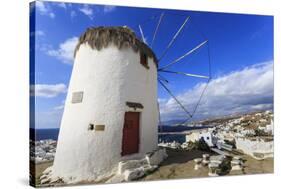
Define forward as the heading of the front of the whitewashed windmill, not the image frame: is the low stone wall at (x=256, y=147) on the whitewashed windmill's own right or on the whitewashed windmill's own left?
on the whitewashed windmill's own left

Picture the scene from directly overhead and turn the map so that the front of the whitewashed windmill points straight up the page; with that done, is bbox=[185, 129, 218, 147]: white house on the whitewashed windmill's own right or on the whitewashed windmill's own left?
on the whitewashed windmill's own left

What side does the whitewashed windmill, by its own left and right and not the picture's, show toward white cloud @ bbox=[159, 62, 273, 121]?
left
